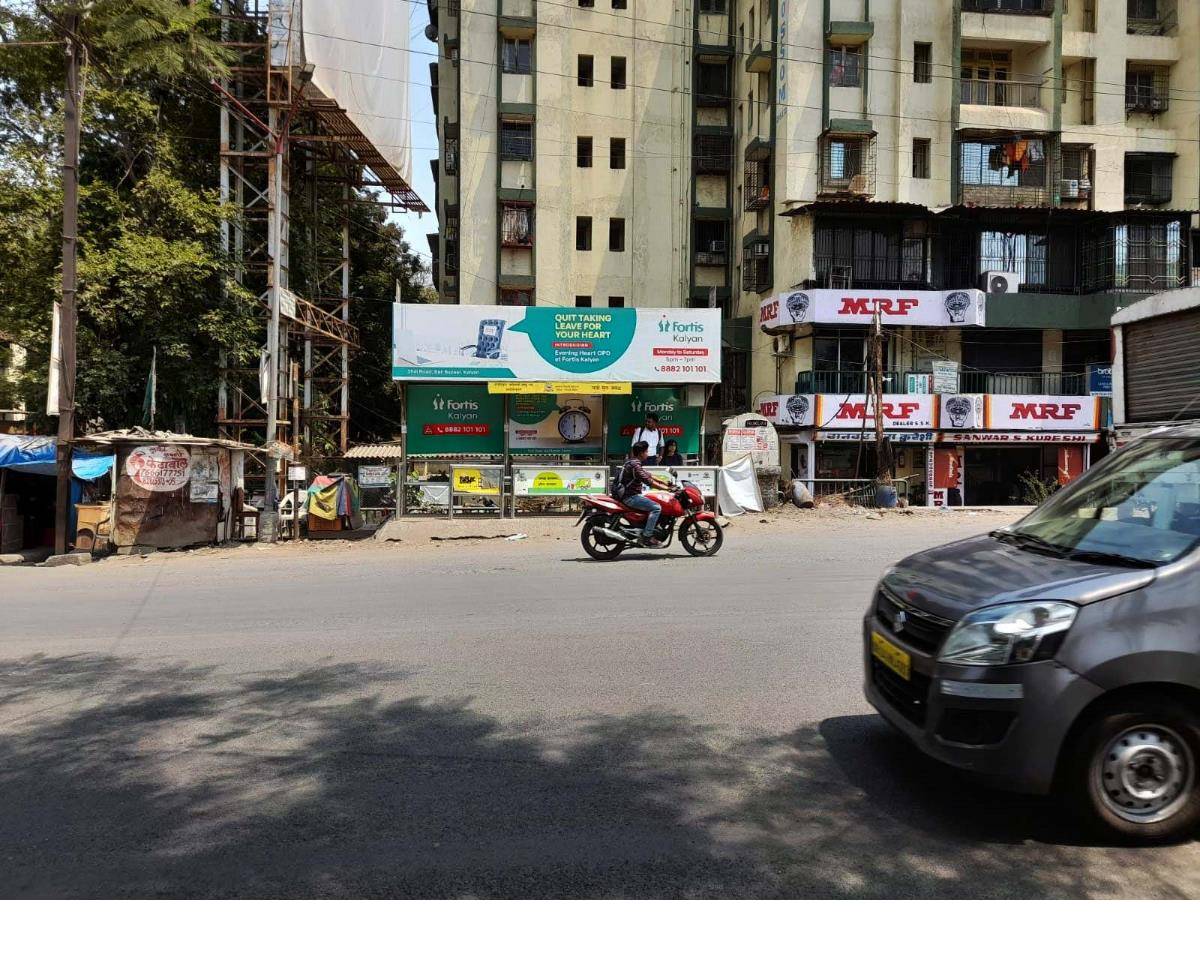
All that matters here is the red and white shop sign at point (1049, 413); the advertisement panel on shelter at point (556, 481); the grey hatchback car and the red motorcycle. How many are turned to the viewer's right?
1

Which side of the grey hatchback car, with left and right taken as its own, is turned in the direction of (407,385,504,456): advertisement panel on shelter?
right

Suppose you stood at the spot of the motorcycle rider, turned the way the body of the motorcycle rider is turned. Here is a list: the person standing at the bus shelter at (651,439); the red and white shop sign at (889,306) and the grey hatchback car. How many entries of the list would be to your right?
1

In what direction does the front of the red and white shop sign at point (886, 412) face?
toward the camera

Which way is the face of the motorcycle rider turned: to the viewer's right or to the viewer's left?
to the viewer's right

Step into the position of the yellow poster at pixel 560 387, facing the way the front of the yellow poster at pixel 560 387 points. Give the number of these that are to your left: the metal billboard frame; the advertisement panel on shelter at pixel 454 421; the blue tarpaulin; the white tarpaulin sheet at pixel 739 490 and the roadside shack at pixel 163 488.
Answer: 1

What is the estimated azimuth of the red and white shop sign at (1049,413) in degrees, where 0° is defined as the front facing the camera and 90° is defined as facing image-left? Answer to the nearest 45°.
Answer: approximately 0°

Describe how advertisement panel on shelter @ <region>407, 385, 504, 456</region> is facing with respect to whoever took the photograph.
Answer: facing the viewer

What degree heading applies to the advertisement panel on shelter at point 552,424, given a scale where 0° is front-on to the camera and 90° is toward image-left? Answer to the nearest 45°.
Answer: approximately 0°

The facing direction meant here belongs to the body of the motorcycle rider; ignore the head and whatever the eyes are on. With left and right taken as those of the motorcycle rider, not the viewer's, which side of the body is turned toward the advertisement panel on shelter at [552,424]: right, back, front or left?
left

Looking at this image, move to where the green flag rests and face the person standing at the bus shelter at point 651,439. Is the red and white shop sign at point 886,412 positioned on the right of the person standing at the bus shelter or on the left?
left
